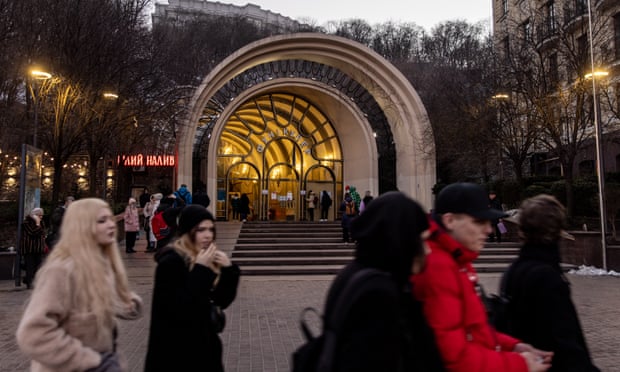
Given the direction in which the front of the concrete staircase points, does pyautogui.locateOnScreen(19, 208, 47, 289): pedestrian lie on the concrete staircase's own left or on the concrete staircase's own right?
on the concrete staircase's own right

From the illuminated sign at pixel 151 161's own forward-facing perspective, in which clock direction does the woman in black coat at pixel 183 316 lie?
The woman in black coat is roughly at 12 o'clock from the illuminated sign.

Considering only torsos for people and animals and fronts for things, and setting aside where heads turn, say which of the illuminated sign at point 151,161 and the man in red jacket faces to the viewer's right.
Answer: the man in red jacket

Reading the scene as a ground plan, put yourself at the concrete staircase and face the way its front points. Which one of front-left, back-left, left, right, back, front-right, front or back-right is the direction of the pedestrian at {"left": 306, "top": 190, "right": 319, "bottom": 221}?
back

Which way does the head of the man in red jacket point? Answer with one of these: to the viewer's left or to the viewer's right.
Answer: to the viewer's right

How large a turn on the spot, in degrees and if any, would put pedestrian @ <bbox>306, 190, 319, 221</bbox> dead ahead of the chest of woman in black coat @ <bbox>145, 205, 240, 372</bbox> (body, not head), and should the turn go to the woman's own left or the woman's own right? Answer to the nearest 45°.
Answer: approximately 135° to the woman's own left

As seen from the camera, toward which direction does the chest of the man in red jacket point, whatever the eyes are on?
to the viewer's right
